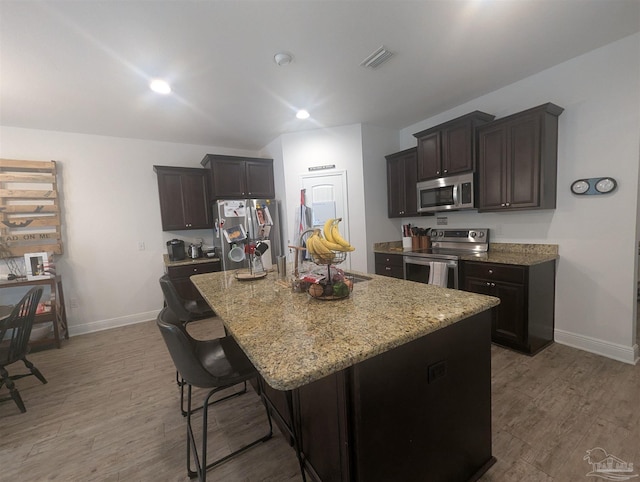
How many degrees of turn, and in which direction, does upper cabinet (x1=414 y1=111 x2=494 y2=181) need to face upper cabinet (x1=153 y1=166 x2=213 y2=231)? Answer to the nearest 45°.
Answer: approximately 45° to its right

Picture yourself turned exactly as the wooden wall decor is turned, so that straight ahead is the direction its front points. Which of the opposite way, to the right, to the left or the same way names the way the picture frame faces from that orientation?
the same way

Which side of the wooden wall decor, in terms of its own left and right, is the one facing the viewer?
front

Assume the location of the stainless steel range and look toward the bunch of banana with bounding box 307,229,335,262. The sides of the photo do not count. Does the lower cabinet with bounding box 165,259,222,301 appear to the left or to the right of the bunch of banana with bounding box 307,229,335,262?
right

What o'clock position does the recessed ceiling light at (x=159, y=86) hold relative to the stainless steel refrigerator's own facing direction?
The recessed ceiling light is roughly at 1 o'clock from the stainless steel refrigerator.

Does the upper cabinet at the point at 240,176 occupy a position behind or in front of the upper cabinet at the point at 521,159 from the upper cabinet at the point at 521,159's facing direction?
in front

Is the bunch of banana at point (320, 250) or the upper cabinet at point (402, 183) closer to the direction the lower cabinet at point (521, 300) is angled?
the bunch of banana

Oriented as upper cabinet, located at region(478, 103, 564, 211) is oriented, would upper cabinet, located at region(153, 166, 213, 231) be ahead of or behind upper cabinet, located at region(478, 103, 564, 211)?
ahead

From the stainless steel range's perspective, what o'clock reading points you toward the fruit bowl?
The fruit bowl is roughly at 11 o'clock from the stainless steel range.

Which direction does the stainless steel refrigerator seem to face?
toward the camera

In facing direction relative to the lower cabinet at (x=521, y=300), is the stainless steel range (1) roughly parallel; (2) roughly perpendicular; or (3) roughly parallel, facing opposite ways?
roughly parallel

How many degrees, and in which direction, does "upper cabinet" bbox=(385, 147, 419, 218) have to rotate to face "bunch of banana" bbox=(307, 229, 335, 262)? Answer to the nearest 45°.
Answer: approximately 45° to its left

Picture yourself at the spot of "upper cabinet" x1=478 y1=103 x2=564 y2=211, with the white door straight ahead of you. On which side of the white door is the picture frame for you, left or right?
left

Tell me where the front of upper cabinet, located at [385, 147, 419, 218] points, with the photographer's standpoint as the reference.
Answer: facing the viewer and to the left of the viewer

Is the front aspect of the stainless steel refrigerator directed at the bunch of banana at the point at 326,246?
yes

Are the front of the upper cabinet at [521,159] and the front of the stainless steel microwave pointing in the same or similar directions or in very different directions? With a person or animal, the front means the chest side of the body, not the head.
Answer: same or similar directions
